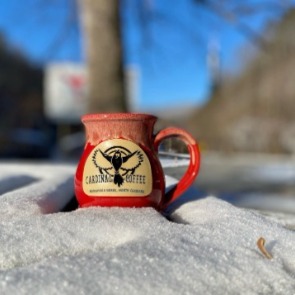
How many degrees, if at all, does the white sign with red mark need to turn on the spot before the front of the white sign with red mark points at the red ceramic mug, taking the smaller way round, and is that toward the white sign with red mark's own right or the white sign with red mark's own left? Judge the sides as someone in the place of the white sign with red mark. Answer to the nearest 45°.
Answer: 0° — it already faces it

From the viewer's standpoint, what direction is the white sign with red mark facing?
toward the camera
